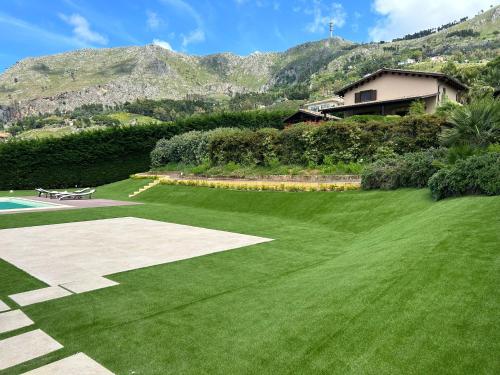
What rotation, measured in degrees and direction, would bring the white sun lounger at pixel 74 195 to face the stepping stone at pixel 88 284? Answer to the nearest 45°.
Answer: approximately 90° to its left

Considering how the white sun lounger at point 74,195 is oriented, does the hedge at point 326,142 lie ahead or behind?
behind

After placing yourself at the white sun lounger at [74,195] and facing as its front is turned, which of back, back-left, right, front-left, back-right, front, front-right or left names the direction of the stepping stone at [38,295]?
left

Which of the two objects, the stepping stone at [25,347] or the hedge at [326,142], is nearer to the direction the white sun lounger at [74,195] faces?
the stepping stone

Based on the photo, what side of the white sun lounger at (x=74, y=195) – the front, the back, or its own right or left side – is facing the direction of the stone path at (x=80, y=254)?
left

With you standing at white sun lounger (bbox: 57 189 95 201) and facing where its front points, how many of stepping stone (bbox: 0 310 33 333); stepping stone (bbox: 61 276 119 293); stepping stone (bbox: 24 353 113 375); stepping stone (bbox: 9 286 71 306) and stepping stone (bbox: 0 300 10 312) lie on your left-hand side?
5

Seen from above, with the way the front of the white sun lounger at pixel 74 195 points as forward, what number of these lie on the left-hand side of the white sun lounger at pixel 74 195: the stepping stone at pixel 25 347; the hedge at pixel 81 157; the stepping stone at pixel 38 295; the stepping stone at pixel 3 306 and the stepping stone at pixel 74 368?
4

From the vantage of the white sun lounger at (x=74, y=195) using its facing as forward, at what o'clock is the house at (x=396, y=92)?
The house is roughly at 6 o'clock from the white sun lounger.

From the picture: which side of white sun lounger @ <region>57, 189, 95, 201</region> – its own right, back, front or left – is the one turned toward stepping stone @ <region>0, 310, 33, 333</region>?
left

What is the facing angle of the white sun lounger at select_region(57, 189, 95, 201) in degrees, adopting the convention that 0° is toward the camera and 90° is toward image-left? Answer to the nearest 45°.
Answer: approximately 90°

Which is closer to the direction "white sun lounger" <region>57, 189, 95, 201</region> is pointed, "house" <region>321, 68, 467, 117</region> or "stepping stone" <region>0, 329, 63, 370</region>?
the stepping stone

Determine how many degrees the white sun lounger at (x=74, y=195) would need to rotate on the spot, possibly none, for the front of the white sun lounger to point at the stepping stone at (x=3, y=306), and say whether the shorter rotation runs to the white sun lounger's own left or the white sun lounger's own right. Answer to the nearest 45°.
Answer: approximately 90° to the white sun lounger's own left

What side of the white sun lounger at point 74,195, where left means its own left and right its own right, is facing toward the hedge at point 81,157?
right
